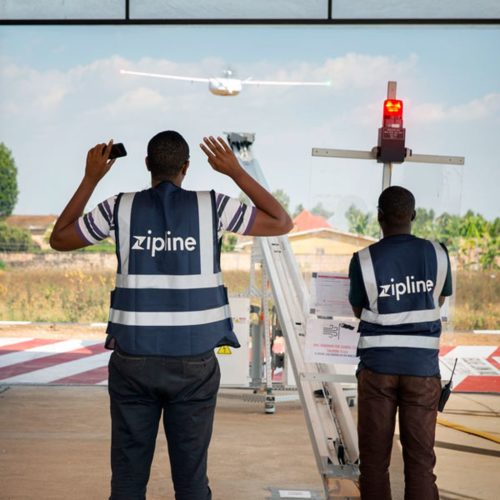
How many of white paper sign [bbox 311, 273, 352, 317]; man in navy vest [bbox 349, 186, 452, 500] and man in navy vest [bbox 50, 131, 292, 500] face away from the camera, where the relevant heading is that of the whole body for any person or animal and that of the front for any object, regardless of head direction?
2

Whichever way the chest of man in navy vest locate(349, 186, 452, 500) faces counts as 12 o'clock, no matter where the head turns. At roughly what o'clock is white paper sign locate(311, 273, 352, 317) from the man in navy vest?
The white paper sign is roughly at 11 o'clock from the man in navy vest.

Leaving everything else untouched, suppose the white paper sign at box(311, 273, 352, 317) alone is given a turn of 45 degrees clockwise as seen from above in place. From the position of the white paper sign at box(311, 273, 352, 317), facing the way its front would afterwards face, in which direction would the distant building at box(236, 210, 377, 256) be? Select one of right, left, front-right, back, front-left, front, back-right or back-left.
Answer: back-right

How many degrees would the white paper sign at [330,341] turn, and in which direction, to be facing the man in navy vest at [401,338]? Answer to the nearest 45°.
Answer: approximately 45° to its left

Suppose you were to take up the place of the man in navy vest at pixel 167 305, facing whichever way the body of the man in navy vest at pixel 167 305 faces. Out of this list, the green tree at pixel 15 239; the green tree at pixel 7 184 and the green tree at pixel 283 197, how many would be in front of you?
3

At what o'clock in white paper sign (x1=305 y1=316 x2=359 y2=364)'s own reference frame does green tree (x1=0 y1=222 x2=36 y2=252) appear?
The green tree is roughly at 5 o'clock from the white paper sign.

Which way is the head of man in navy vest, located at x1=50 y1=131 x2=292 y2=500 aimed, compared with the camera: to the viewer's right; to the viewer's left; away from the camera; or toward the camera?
away from the camera

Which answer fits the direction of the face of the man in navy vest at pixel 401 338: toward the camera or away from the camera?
away from the camera

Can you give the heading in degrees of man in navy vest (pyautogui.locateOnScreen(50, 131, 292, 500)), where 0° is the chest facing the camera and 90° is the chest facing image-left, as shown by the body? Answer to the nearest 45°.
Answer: approximately 180°

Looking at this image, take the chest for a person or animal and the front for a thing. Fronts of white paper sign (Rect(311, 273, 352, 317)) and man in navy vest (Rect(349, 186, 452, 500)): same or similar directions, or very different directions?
very different directions

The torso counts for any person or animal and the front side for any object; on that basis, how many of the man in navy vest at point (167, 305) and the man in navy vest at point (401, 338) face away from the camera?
2

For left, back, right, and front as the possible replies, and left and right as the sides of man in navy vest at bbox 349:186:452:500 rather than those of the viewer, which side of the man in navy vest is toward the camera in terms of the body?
back

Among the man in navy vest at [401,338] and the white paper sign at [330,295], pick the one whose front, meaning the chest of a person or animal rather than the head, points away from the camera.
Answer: the man in navy vest
